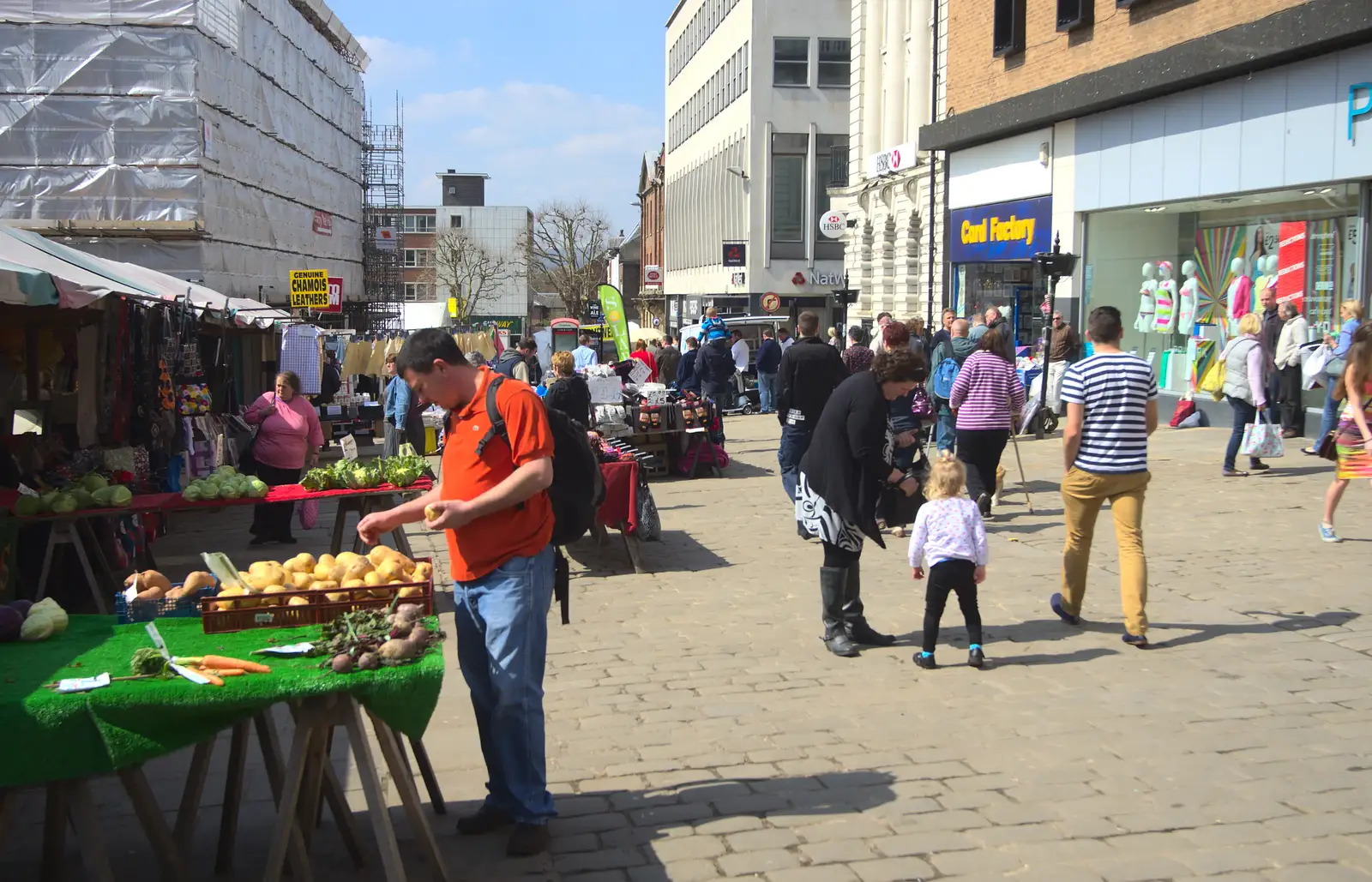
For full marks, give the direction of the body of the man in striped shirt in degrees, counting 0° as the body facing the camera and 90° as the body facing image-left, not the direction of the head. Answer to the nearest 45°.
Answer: approximately 180°

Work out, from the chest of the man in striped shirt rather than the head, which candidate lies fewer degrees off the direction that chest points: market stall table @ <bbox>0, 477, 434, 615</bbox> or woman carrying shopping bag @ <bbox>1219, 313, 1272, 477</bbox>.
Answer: the woman carrying shopping bag

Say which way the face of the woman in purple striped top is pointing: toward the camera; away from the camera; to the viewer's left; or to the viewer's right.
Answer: away from the camera

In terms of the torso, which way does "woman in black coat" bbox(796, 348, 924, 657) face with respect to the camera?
to the viewer's right

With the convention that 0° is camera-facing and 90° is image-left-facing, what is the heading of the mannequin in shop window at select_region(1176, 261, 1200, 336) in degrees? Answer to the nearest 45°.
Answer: approximately 45°

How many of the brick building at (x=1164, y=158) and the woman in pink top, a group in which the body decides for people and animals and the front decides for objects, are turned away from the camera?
0

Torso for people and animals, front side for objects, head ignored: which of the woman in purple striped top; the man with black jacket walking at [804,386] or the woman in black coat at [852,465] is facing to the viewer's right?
the woman in black coat

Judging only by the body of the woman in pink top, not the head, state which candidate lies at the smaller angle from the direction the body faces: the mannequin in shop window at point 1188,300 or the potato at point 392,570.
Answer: the potato

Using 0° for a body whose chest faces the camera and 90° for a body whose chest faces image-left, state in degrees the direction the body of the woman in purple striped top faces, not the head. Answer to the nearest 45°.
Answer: approximately 180°

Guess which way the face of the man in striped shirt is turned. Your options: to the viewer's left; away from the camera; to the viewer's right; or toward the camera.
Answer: away from the camera

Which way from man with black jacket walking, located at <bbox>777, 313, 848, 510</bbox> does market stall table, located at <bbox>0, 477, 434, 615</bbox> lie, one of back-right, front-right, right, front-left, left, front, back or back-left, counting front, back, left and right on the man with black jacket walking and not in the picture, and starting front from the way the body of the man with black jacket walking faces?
back-left

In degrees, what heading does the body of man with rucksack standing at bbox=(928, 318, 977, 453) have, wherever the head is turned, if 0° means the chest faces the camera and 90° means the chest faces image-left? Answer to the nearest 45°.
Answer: approximately 180°

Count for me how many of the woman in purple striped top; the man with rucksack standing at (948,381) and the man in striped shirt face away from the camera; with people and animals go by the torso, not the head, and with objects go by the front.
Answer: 3

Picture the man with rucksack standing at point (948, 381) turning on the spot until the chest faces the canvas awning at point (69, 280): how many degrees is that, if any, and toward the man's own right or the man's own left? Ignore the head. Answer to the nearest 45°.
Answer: approximately 135° to the man's own left

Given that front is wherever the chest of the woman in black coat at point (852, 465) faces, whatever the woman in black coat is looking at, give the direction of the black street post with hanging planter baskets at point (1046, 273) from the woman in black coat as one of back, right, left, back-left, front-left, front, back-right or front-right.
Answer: left

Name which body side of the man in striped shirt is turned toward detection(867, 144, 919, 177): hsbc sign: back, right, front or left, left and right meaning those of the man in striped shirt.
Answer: front

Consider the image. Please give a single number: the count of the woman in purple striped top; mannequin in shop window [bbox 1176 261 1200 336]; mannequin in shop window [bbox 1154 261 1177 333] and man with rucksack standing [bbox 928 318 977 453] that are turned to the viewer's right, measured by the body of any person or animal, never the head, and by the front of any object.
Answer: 0

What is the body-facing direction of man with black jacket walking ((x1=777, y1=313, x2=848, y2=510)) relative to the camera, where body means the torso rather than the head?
away from the camera

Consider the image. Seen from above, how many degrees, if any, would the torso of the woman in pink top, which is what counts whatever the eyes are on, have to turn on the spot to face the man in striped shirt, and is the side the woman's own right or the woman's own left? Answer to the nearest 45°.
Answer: approximately 90° to the woman's own left
